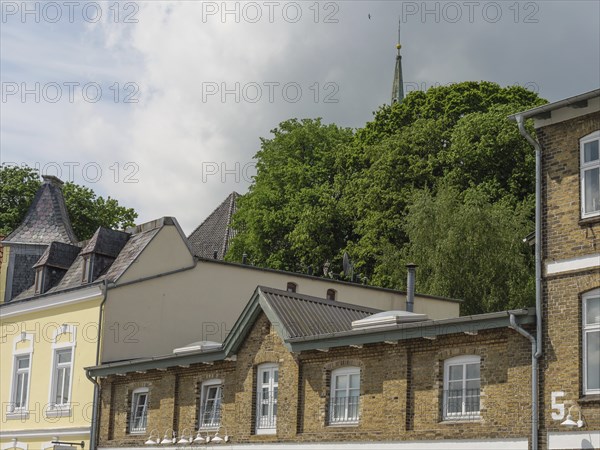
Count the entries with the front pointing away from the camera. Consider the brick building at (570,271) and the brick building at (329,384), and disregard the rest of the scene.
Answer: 0

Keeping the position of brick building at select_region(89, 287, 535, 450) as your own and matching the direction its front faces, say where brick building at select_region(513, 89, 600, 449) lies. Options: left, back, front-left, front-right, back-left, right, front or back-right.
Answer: left

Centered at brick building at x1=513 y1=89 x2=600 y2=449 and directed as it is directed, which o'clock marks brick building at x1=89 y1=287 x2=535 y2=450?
brick building at x1=89 y1=287 x2=535 y2=450 is roughly at 3 o'clock from brick building at x1=513 y1=89 x2=600 y2=449.

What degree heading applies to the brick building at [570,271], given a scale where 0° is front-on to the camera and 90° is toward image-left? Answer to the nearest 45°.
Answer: approximately 45°
